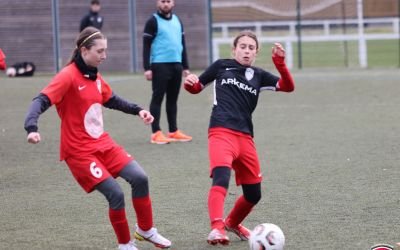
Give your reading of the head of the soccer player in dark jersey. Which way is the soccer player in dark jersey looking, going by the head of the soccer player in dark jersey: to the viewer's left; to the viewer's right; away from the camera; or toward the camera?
toward the camera

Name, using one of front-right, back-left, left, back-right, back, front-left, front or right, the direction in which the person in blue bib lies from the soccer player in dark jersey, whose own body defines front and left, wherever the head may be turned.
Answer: back

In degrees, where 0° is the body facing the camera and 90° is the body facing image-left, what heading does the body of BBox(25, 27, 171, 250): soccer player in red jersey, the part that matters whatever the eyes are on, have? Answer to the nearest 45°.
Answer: approximately 315°

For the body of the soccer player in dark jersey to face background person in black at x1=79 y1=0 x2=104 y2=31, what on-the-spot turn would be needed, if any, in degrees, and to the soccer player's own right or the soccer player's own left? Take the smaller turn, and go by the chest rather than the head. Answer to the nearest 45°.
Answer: approximately 180°

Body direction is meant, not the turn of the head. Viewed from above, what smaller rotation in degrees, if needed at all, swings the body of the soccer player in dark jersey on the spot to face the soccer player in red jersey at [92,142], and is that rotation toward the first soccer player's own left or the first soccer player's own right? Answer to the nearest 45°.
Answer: approximately 45° to the first soccer player's own right

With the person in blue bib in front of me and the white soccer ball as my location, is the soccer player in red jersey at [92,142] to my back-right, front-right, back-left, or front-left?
front-left

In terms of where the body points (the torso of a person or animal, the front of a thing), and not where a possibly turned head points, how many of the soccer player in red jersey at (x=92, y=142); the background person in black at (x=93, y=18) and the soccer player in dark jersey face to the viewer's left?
0

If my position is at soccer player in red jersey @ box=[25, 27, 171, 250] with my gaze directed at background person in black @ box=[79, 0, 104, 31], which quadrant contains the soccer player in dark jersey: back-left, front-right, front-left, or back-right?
front-right

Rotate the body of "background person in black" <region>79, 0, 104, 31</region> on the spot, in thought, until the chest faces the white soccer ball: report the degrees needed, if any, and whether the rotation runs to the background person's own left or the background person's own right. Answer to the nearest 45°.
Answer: approximately 45° to the background person's own right

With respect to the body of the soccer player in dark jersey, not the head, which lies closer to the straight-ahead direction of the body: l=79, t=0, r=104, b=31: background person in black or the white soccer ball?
the white soccer ball

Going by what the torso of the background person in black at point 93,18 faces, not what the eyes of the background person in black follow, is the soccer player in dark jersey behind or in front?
in front

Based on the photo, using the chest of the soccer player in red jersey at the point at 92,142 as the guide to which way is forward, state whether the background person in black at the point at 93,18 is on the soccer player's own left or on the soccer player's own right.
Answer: on the soccer player's own left

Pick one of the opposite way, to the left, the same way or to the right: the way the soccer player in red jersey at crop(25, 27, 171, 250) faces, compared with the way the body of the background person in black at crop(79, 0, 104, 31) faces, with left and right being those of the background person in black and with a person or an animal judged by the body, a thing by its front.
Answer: the same way

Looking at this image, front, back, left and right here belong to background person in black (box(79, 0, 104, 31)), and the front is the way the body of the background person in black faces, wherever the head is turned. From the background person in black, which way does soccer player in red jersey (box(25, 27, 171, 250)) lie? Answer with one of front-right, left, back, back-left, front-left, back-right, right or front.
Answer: front-right

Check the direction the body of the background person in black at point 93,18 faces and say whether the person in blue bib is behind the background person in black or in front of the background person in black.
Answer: in front

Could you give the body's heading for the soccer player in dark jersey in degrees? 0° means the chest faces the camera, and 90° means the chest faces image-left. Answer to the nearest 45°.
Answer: approximately 0°

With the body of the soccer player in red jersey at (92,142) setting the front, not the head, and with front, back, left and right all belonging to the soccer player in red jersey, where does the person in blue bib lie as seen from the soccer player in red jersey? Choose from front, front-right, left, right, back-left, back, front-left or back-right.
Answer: back-left
